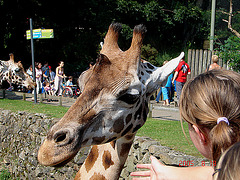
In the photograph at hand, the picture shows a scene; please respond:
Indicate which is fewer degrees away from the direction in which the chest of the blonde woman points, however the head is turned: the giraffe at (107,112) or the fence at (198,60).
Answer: the giraffe

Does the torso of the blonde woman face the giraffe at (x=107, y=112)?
yes

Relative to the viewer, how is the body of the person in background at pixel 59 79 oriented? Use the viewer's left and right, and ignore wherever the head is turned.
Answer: facing the viewer and to the right of the viewer

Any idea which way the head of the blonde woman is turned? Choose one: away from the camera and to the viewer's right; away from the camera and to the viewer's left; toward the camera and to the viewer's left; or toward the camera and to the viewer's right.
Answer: away from the camera and to the viewer's left

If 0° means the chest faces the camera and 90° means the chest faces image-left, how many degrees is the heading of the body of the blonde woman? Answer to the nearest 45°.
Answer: approximately 135°
